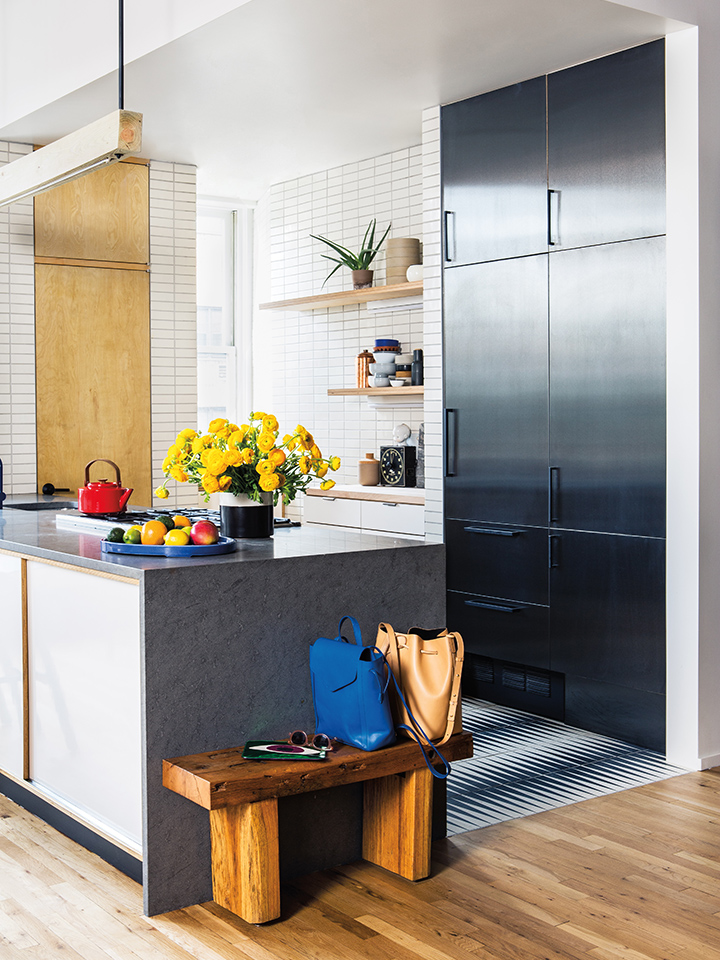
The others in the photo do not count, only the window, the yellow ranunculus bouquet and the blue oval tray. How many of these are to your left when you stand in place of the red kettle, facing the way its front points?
1

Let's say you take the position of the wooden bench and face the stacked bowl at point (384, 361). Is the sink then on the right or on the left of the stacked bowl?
left

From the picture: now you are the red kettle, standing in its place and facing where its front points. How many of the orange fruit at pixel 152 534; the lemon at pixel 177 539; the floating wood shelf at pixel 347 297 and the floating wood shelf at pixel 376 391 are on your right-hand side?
2

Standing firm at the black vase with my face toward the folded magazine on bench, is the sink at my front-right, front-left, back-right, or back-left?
back-right

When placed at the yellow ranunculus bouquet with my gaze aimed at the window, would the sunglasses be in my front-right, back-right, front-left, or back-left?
back-right
